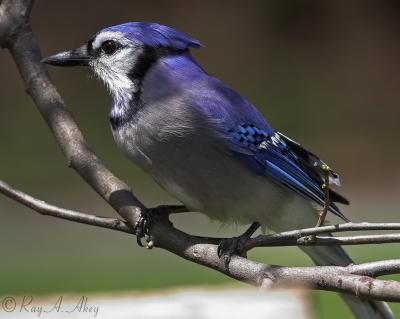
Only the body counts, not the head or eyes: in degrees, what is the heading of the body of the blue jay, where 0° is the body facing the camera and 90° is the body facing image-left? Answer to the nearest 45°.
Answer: approximately 90°
